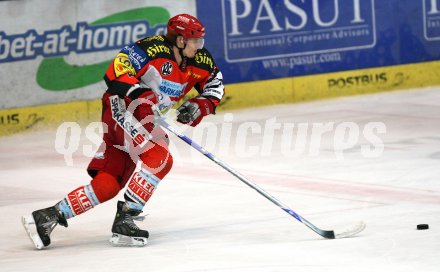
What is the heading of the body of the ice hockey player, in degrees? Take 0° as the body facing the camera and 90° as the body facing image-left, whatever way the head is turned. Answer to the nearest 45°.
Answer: approximately 315°

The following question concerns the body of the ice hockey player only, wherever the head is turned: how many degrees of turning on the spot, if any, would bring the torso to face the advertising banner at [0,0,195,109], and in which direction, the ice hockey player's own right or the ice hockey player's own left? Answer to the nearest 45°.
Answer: approximately 135° to the ice hockey player's own left

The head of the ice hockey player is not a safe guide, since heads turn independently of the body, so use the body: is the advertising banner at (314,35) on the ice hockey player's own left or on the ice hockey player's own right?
on the ice hockey player's own left

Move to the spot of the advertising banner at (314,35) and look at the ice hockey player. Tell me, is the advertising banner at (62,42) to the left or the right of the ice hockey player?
right
